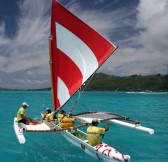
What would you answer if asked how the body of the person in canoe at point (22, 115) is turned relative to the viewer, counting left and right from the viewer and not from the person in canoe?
facing to the right of the viewer

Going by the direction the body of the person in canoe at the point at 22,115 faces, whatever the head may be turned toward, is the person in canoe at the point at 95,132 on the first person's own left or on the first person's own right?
on the first person's own right
